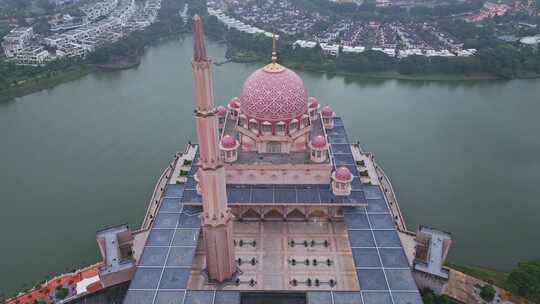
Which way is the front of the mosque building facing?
toward the camera

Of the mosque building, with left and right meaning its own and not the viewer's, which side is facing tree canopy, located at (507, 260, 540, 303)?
left

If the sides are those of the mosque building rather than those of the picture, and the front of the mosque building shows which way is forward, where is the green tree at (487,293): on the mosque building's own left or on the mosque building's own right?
on the mosque building's own left

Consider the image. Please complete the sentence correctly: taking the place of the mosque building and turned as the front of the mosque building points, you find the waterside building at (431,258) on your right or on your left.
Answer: on your left

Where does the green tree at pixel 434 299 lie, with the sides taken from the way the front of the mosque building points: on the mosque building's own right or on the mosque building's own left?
on the mosque building's own left

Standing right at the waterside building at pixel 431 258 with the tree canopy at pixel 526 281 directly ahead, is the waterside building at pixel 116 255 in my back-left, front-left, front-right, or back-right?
back-right

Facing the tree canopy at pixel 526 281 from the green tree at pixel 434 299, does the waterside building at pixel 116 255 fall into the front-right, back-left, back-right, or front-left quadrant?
back-left

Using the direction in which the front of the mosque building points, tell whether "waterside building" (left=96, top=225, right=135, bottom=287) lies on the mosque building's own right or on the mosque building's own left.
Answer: on the mosque building's own right
